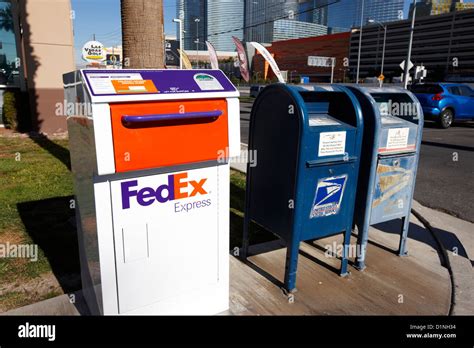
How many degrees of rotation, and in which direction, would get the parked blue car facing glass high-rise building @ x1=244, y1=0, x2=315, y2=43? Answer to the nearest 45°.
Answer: approximately 90° to its left

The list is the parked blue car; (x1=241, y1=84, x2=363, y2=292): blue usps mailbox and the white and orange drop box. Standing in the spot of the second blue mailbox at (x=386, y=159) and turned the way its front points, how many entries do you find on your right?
2

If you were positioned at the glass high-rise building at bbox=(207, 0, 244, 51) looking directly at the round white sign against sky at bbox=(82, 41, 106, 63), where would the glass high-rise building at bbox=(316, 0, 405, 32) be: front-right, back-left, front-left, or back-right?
back-left

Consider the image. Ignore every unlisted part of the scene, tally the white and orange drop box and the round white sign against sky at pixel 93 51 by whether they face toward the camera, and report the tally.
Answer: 2

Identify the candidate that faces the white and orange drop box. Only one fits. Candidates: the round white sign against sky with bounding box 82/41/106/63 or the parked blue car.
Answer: the round white sign against sky

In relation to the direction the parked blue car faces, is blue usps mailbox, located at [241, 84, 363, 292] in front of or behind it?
behind

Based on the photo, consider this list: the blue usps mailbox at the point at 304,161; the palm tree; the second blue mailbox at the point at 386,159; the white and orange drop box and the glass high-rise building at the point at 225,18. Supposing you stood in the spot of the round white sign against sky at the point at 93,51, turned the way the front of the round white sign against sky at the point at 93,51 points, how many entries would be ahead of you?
4

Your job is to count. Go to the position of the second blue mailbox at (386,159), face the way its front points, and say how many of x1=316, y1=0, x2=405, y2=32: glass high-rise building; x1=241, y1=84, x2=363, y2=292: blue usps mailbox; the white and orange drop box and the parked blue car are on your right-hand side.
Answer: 2

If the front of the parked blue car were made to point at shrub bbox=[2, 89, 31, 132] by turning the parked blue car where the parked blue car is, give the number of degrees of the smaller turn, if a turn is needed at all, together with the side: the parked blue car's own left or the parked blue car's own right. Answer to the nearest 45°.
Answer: approximately 180°

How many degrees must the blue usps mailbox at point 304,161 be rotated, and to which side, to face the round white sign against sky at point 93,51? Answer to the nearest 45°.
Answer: approximately 180°

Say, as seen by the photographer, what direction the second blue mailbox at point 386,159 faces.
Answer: facing the viewer and to the right of the viewer
